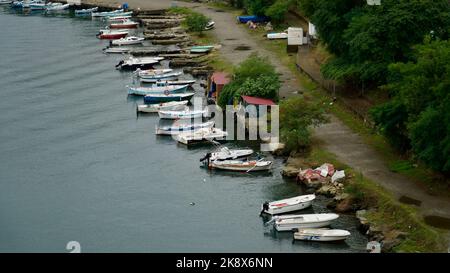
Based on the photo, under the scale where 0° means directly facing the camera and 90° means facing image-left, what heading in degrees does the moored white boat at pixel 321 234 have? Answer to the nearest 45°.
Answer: approximately 270°

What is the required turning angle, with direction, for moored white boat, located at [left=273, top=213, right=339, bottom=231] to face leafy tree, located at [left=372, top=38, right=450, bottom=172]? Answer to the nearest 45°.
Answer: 0° — it already faces it

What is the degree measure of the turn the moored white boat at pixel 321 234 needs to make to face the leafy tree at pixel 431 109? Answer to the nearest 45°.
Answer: approximately 45° to its left

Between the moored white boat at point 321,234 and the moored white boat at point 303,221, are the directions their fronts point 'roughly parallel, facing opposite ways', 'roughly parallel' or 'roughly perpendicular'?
roughly parallel

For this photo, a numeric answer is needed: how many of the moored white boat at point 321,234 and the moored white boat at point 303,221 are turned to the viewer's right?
2

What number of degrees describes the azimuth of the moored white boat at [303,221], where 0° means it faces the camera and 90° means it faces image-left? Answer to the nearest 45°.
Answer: approximately 270°

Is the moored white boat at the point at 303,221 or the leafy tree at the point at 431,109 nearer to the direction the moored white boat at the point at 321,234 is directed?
the leafy tree
